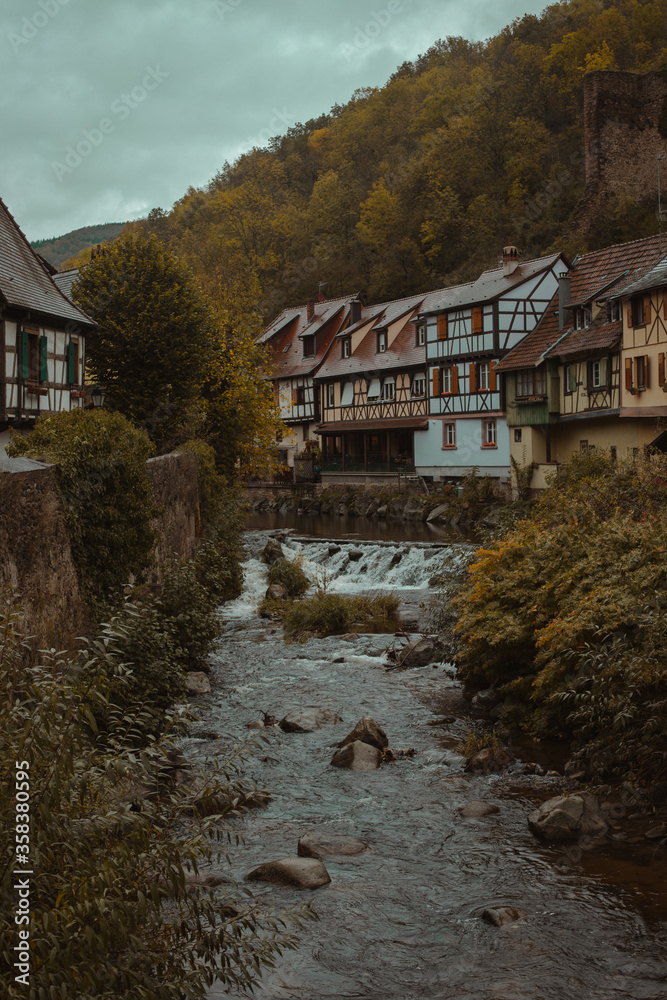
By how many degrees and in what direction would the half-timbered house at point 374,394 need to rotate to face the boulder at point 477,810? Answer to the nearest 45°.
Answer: approximately 45° to its left

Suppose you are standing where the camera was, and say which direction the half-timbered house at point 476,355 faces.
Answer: facing the viewer and to the left of the viewer

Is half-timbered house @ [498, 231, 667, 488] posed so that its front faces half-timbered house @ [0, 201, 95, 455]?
yes

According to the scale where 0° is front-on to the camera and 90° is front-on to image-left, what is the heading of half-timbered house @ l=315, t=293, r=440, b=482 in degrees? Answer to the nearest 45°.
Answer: approximately 45°

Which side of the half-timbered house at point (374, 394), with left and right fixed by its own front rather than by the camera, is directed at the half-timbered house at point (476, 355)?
left

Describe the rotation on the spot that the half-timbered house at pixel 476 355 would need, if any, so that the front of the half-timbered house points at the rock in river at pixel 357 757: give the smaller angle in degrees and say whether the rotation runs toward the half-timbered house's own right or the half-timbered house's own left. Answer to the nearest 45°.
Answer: approximately 45° to the half-timbered house's own left

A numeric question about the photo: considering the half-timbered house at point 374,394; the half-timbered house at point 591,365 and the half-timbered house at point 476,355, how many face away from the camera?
0

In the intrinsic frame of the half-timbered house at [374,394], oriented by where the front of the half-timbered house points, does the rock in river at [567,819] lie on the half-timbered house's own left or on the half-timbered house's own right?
on the half-timbered house's own left

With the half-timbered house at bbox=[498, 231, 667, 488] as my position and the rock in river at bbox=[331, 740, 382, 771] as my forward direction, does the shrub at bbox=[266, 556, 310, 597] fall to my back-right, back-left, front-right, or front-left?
front-right

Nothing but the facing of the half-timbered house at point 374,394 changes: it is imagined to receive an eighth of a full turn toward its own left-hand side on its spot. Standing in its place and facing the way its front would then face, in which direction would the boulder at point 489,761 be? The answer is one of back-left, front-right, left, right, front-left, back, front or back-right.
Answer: front

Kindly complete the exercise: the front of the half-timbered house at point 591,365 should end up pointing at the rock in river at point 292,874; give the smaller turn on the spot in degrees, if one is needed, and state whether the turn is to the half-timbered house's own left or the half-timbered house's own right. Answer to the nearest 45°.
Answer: approximately 45° to the half-timbered house's own left

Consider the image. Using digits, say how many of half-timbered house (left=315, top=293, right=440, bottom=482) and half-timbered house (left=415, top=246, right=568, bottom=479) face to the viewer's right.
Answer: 0

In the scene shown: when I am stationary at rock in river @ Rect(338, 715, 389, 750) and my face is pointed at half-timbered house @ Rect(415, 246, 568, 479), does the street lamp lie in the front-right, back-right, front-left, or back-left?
front-left
